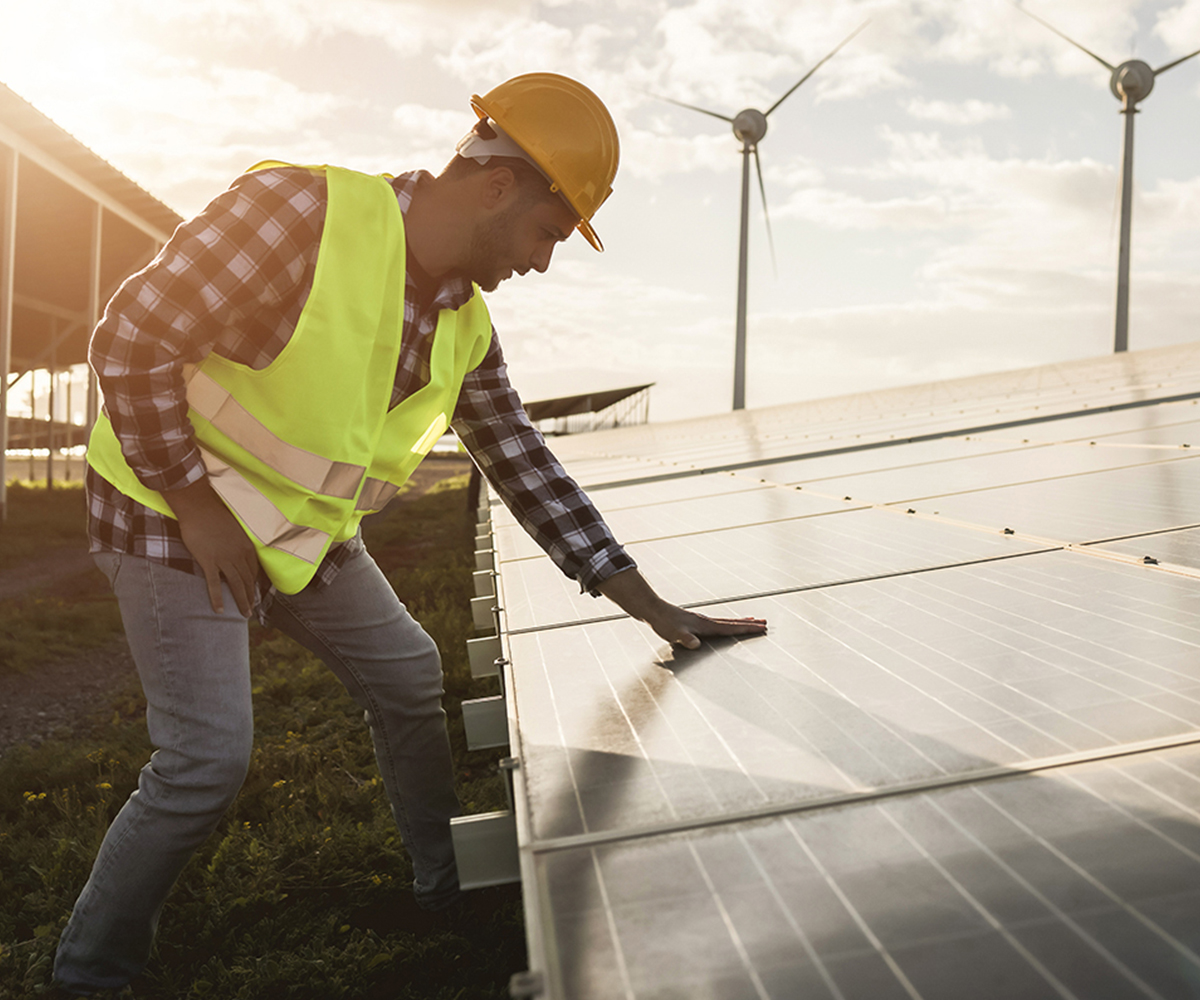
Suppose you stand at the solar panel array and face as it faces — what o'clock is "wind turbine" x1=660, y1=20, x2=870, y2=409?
The wind turbine is roughly at 3 o'clock from the solar panel array.

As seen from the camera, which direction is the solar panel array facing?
to the viewer's left

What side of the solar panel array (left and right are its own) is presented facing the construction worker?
front

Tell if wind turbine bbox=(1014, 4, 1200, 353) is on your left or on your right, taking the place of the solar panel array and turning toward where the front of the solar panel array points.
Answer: on your right

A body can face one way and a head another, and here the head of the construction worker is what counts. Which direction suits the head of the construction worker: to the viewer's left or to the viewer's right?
to the viewer's right

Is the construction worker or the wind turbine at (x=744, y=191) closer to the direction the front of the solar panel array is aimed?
the construction worker

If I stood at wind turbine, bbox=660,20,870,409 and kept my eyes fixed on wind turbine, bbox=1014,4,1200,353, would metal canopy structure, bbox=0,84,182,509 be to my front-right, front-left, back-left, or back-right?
back-right

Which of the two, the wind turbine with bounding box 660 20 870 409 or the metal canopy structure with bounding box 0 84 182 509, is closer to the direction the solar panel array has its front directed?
the metal canopy structure
